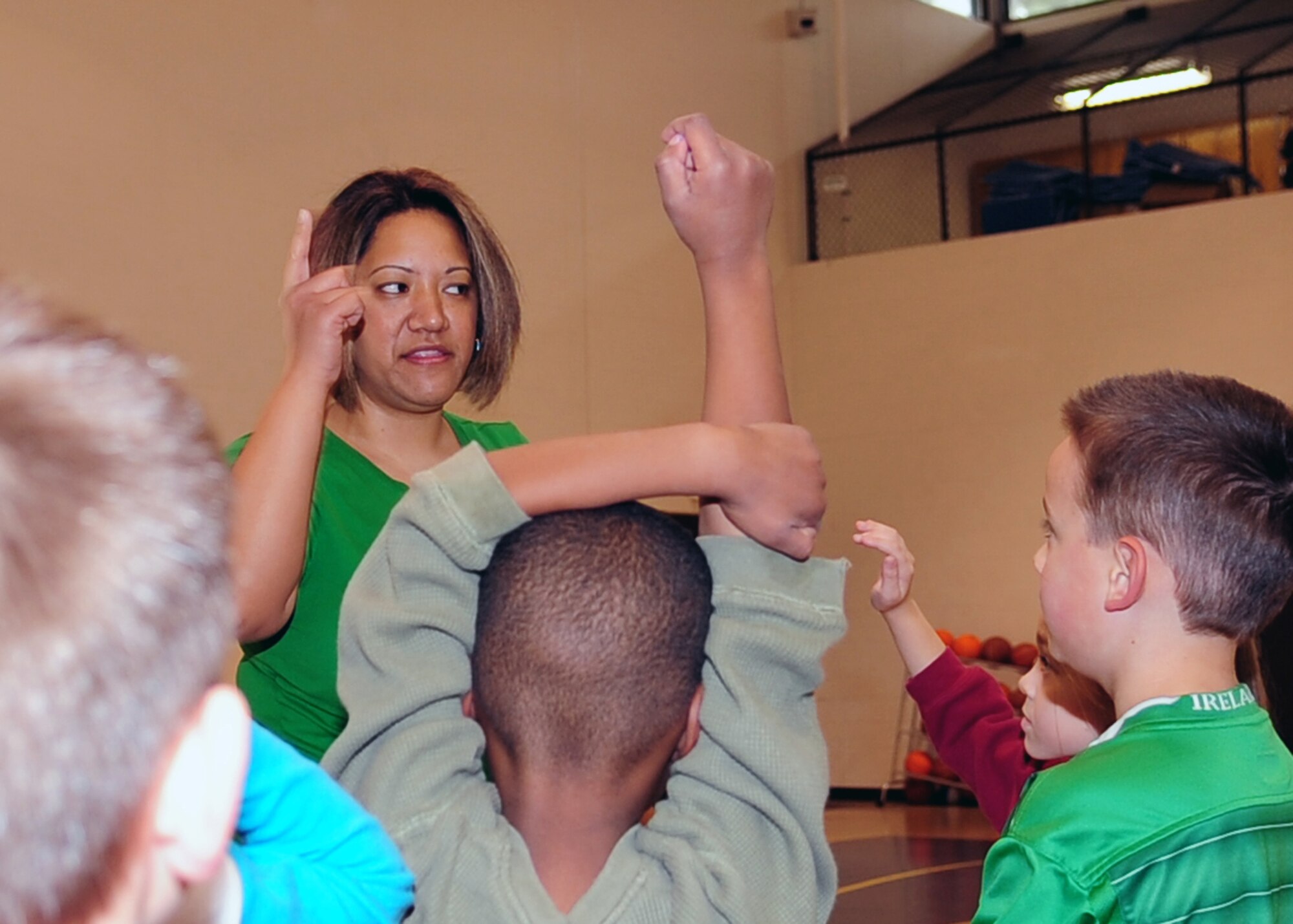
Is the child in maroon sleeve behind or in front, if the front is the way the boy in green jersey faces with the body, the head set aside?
in front

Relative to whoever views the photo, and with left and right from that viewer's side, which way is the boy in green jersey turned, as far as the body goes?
facing away from the viewer and to the left of the viewer

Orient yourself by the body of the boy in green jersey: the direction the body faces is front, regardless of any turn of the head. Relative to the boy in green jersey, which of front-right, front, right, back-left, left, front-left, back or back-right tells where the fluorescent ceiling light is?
front-right

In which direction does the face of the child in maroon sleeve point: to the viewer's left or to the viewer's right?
to the viewer's left

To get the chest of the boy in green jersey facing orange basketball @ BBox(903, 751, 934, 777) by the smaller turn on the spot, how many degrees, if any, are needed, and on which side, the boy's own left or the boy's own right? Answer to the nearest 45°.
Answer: approximately 45° to the boy's own right

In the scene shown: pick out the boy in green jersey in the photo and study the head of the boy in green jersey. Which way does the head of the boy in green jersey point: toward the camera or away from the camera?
away from the camera

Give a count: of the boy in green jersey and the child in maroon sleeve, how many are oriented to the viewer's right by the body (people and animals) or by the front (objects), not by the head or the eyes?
0

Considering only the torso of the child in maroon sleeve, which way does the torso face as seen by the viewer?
to the viewer's left

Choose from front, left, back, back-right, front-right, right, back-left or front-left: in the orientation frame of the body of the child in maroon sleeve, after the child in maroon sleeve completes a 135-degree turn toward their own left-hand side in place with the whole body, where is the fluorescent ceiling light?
back-left

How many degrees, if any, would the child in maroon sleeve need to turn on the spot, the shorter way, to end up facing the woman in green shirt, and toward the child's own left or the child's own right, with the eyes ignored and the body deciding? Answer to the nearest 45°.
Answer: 0° — they already face them

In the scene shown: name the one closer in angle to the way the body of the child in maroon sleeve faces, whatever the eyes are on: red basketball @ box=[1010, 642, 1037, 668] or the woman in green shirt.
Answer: the woman in green shirt

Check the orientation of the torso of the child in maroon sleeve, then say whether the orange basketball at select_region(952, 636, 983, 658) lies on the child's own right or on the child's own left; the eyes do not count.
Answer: on the child's own right
